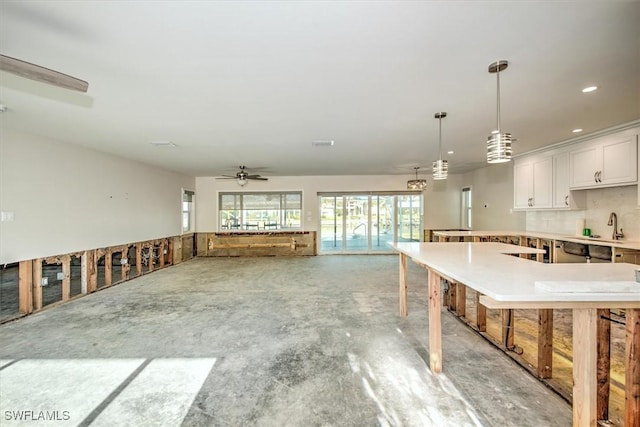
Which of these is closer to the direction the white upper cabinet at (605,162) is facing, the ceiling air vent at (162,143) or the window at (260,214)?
the ceiling air vent

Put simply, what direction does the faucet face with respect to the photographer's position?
facing the viewer and to the left of the viewer

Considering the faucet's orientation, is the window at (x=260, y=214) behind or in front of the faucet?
in front

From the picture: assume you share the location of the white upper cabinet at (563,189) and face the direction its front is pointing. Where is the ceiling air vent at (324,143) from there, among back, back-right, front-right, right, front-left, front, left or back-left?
front

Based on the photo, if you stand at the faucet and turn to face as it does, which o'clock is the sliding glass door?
The sliding glass door is roughly at 2 o'clock from the faucet.

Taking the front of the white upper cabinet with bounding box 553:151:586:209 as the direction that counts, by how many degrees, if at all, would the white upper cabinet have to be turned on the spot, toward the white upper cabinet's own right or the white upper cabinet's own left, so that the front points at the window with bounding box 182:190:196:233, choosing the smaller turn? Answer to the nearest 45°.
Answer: approximately 45° to the white upper cabinet's own right

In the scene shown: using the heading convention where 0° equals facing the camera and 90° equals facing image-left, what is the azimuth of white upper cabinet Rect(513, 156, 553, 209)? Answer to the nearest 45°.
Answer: approximately 0°

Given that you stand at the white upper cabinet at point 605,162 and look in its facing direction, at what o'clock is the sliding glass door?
The sliding glass door is roughly at 2 o'clock from the white upper cabinet.

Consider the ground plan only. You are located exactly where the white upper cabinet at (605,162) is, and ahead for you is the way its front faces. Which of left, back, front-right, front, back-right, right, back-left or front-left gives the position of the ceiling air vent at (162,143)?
front

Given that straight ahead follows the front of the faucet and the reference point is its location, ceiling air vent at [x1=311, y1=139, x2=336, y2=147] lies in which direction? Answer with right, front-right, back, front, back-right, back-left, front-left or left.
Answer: front

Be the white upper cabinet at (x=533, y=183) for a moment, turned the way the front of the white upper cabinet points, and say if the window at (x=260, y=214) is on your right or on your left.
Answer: on your right

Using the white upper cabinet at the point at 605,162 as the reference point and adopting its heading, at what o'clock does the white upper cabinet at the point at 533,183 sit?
the white upper cabinet at the point at 533,183 is roughly at 3 o'clock from the white upper cabinet at the point at 605,162.
